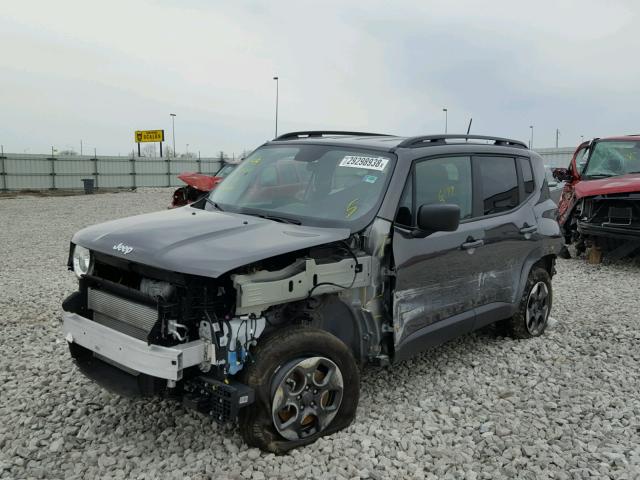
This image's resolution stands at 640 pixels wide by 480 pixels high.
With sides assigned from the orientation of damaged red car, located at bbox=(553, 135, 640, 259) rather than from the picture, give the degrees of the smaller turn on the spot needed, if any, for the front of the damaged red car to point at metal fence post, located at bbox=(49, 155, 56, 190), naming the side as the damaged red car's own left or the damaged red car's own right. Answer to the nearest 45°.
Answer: approximately 135° to the damaged red car's own right

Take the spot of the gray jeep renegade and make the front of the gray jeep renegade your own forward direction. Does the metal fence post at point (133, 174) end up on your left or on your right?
on your right

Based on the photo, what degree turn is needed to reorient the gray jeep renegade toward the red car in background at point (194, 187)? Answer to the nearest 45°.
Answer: approximately 135° to its right

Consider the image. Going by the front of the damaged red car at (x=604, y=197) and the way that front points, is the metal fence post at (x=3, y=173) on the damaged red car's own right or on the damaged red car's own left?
on the damaged red car's own right

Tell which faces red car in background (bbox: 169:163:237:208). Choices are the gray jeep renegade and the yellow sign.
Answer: the yellow sign

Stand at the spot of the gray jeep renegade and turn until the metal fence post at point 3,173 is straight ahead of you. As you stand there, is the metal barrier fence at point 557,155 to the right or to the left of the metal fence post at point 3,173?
right

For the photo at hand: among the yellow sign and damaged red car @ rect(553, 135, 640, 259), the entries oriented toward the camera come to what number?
2

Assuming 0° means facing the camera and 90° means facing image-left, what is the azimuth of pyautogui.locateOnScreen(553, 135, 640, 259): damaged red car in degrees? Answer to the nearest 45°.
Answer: approximately 0°

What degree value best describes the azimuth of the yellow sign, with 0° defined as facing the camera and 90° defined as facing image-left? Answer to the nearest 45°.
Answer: approximately 0°
